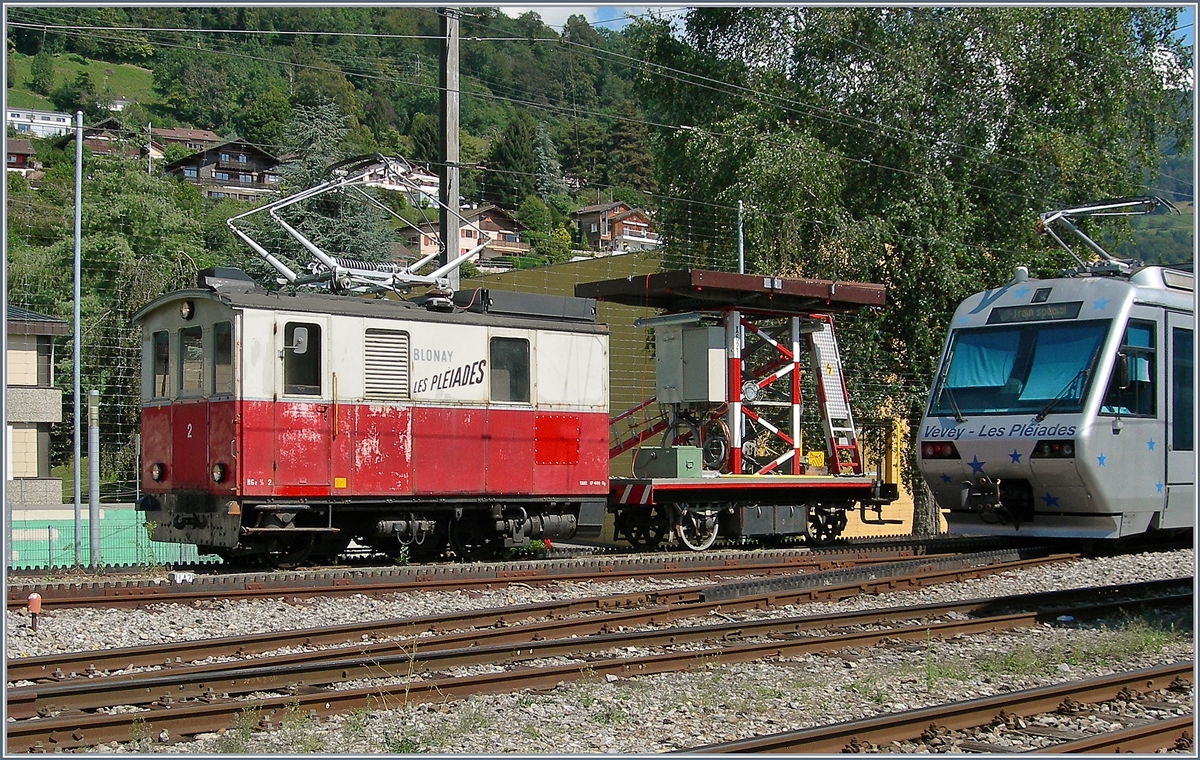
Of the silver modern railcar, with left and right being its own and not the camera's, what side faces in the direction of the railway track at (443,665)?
front

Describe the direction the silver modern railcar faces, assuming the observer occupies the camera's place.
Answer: facing the viewer and to the left of the viewer

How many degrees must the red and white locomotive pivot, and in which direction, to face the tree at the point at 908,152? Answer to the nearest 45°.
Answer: approximately 180°

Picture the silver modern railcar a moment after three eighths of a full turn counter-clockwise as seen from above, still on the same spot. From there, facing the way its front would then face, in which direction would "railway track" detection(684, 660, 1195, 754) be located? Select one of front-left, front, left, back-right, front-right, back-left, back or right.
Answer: right

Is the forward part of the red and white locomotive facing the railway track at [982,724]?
no

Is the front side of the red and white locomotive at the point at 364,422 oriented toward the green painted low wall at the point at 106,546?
no

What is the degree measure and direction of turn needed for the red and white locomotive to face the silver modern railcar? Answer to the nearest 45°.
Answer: approximately 135° to its left

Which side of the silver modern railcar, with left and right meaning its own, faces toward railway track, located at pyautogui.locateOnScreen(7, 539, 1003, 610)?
front

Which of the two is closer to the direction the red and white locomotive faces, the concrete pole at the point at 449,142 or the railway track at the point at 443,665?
the railway track

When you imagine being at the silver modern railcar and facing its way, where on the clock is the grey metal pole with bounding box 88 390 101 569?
The grey metal pole is roughly at 1 o'clock from the silver modern railcar.

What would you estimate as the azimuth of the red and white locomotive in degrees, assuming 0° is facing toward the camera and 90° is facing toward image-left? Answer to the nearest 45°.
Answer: approximately 45°

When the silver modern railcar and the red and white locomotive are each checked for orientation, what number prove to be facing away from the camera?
0
